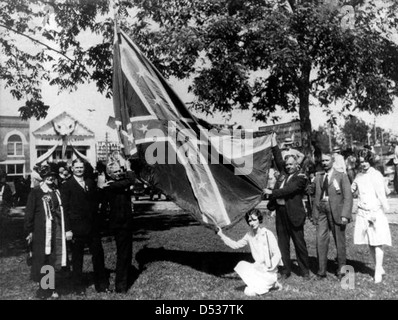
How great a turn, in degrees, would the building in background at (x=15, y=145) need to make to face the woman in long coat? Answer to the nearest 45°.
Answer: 0° — it already faces them

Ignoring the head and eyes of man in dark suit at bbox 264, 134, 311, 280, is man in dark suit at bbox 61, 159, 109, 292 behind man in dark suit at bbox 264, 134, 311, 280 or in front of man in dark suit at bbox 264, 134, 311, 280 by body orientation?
in front

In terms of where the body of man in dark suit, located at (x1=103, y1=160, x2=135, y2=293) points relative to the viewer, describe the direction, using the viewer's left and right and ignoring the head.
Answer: facing the viewer and to the right of the viewer

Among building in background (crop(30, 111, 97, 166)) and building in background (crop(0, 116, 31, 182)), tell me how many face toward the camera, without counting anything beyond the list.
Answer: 2

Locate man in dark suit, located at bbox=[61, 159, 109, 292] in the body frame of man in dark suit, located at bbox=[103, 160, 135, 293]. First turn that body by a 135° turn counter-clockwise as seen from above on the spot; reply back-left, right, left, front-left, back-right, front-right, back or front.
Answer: left

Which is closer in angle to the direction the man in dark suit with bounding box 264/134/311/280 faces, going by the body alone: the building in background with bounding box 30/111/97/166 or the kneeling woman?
the kneeling woman

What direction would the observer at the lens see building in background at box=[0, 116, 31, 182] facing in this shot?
facing the viewer

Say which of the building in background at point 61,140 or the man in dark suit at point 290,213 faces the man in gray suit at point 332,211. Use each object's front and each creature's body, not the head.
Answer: the building in background

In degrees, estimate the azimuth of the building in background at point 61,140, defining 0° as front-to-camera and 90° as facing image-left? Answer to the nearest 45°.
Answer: approximately 0°

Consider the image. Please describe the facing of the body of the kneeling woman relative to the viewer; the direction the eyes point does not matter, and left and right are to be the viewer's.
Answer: facing the viewer and to the left of the viewer

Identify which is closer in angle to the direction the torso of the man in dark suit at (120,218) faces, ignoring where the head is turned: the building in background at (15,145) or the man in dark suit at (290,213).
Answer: the man in dark suit

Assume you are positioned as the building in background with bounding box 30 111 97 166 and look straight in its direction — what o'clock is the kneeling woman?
The kneeling woman is roughly at 12 o'clock from the building in background.
